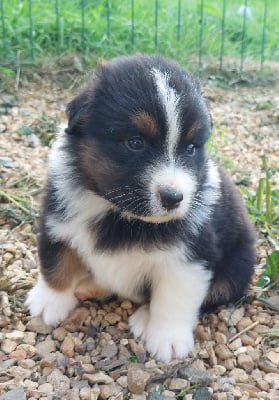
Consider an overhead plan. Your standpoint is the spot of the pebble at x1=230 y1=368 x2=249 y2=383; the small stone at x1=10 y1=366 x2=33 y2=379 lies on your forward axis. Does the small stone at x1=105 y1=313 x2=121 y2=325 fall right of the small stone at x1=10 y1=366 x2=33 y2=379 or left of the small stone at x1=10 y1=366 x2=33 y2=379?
right

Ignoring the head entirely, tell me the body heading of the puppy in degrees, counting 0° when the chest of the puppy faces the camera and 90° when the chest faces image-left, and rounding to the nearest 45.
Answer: approximately 45°

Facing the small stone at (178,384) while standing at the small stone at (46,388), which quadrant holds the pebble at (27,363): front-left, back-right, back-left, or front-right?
back-left
